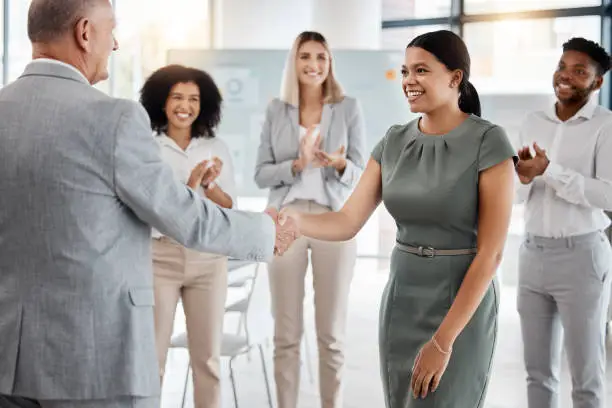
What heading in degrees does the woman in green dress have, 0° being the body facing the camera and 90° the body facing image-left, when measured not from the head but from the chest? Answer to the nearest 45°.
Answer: approximately 45°

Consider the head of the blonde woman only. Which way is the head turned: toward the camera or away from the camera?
toward the camera

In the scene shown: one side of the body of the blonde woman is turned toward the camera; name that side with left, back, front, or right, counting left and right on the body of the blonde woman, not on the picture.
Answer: front

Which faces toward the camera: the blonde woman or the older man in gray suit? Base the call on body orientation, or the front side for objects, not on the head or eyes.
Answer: the blonde woman

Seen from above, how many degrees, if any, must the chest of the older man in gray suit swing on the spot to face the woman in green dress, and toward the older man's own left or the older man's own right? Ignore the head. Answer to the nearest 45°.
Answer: approximately 45° to the older man's own right

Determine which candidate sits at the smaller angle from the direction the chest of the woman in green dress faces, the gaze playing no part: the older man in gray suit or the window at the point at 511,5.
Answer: the older man in gray suit

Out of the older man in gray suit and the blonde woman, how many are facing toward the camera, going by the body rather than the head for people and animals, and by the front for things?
1

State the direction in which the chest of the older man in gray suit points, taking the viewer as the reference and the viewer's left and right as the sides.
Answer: facing away from the viewer and to the right of the viewer

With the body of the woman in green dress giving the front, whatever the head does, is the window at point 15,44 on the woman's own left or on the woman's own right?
on the woman's own right

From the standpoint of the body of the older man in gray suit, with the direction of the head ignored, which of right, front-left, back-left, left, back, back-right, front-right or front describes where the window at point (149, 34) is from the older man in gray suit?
front-left

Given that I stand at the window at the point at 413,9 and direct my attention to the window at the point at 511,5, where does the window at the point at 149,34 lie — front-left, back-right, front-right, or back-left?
back-right

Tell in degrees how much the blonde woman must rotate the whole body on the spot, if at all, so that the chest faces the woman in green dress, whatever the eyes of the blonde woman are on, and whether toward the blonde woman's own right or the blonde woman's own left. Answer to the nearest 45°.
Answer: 0° — they already face them

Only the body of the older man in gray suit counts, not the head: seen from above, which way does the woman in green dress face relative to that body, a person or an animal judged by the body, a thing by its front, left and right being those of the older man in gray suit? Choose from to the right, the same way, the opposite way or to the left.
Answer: the opposite way

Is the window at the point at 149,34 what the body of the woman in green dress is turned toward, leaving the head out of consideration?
no

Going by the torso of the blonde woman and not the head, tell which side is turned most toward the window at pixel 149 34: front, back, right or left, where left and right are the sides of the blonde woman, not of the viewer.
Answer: back

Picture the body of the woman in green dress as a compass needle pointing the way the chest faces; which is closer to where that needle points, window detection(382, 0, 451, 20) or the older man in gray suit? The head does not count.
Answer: the older man in gray suit

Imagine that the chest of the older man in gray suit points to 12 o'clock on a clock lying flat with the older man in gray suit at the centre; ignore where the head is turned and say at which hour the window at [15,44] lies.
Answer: The window is roughly at 10 o'clock from the older man in gray suit.

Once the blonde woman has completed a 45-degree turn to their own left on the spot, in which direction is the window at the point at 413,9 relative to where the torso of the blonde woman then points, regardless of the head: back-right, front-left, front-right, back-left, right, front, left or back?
back-left

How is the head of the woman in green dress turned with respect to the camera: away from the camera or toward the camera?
toward the camera

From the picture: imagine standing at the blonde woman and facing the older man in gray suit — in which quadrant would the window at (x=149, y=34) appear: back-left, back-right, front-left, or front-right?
back-right

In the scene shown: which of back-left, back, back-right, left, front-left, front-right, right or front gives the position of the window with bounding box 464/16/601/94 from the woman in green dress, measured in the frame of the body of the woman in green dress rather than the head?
back-right

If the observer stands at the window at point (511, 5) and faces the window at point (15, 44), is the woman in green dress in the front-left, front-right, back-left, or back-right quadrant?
front-left
